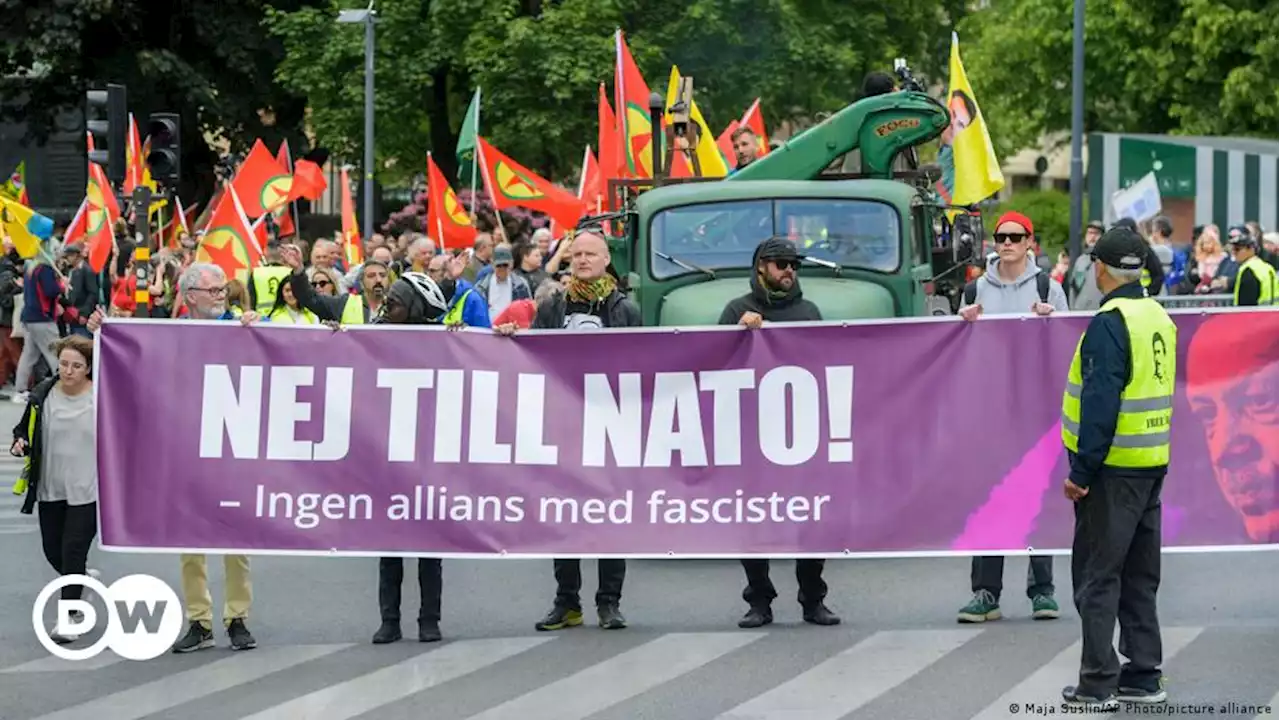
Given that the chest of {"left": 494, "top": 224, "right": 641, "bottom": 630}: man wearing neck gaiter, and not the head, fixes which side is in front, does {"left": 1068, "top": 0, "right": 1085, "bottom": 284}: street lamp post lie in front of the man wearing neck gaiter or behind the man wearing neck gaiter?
behind

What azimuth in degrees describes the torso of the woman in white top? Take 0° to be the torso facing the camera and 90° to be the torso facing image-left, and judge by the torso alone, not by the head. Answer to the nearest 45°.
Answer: approximately 0°

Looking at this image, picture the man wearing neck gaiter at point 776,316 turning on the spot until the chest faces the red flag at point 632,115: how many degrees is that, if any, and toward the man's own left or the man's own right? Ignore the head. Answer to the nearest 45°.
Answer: approximately 180°

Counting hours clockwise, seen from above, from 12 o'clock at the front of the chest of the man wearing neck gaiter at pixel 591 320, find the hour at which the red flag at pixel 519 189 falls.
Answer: The red flag is roughly at 6 o'clock from the man wearing neck gaiter.

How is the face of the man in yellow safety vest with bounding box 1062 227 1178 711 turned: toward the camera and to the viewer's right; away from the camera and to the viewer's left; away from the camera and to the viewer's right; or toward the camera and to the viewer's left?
away from the camera and to the viewer's left
